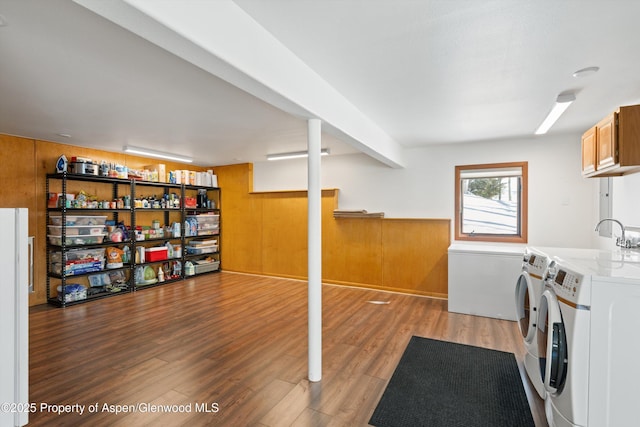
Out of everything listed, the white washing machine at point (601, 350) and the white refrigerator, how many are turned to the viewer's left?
1

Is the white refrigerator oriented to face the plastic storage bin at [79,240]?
no

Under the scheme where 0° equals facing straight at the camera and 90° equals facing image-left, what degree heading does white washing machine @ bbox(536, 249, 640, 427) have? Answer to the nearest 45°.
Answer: approximately 90°

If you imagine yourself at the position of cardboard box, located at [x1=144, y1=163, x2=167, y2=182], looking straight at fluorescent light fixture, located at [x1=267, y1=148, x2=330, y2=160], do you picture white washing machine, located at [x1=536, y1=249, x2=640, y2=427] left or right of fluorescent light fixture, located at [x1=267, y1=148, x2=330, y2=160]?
right

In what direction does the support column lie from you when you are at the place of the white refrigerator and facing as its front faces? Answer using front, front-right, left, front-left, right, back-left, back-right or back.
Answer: front

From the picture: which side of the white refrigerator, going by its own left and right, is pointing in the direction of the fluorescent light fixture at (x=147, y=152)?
left

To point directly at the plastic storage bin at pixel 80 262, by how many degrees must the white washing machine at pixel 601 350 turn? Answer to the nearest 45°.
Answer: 0° — it already faces it

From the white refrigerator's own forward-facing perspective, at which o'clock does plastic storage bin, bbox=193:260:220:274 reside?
The plastic storage bin is roughly at 10 o'clock from the white refrigerator.

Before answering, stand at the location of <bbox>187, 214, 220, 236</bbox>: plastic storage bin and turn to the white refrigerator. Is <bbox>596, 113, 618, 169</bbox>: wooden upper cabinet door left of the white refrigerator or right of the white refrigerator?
left

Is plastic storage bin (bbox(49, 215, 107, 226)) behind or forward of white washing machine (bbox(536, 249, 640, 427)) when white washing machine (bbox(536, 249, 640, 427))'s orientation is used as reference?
forward

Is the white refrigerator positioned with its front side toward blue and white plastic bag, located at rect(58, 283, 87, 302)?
no

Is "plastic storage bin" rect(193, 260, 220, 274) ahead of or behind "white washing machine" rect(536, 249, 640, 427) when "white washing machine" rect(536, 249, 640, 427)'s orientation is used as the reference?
ahead

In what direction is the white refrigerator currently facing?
to the viewer's right

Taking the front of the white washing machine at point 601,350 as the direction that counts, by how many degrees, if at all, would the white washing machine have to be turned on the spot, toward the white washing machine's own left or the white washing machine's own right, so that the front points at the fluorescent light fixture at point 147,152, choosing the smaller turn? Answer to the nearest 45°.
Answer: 0° — it already faces it
